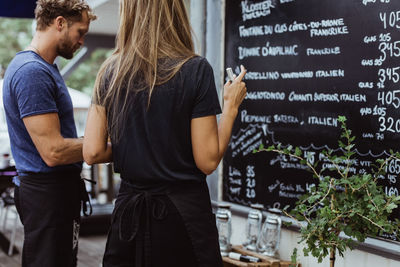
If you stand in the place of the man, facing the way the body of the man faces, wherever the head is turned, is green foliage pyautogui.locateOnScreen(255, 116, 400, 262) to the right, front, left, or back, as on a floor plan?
front

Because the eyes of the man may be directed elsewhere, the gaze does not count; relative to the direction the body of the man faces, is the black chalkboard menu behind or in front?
in front

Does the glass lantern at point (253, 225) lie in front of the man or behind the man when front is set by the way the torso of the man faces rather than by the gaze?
in front

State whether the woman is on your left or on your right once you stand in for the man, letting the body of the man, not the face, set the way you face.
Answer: on your right

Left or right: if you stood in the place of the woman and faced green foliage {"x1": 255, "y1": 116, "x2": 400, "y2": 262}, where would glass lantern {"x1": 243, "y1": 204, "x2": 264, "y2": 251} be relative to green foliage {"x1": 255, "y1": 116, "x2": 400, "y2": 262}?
left

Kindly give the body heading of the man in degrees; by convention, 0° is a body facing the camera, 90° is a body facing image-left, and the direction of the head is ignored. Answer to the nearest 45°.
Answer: approximately 270°

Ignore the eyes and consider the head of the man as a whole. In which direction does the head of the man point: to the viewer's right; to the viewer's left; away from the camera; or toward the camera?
to the viewer's right

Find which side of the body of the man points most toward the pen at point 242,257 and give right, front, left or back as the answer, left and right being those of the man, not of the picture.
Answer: front
